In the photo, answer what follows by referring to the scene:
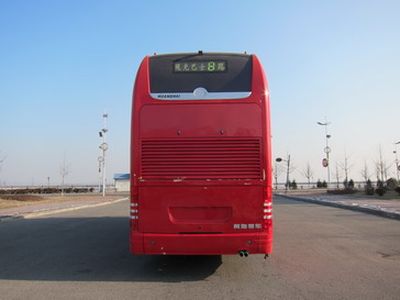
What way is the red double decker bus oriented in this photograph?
away from the camera
